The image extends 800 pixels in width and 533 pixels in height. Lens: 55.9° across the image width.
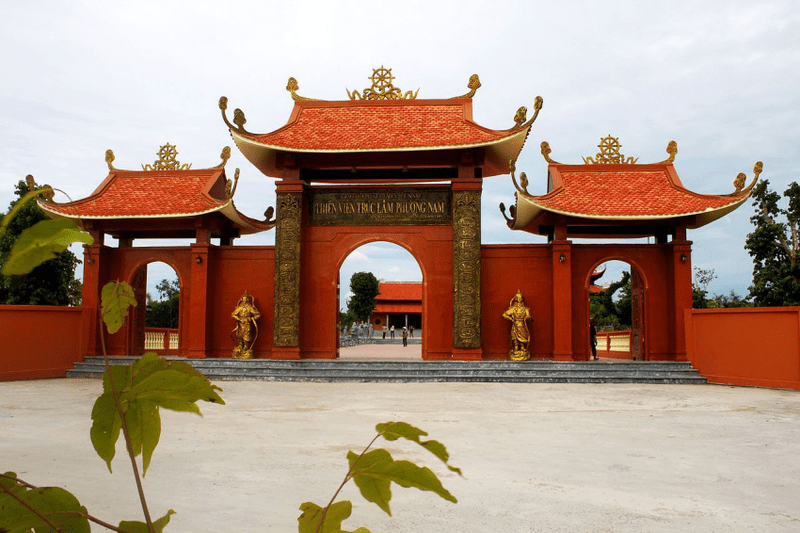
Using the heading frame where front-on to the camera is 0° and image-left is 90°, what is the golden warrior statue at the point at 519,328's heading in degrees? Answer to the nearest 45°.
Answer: approximately 0°

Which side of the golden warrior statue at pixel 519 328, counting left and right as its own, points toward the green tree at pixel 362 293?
back

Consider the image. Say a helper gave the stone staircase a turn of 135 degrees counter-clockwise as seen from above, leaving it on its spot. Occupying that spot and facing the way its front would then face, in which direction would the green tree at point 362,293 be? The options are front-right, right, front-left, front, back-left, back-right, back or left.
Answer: front-left

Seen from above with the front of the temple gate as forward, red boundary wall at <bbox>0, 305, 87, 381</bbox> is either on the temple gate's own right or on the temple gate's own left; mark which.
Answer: on the temple gate's own right

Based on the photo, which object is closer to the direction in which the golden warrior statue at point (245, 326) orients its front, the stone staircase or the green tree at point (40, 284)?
the stone staircase

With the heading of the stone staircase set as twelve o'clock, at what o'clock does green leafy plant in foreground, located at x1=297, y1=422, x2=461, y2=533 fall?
The green leafy plant in foreground is roughly at 12 o'clock from the stone staircase.

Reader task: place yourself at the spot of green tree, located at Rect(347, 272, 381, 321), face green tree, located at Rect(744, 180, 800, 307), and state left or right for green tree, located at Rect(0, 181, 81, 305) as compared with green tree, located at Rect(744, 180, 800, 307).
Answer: right
